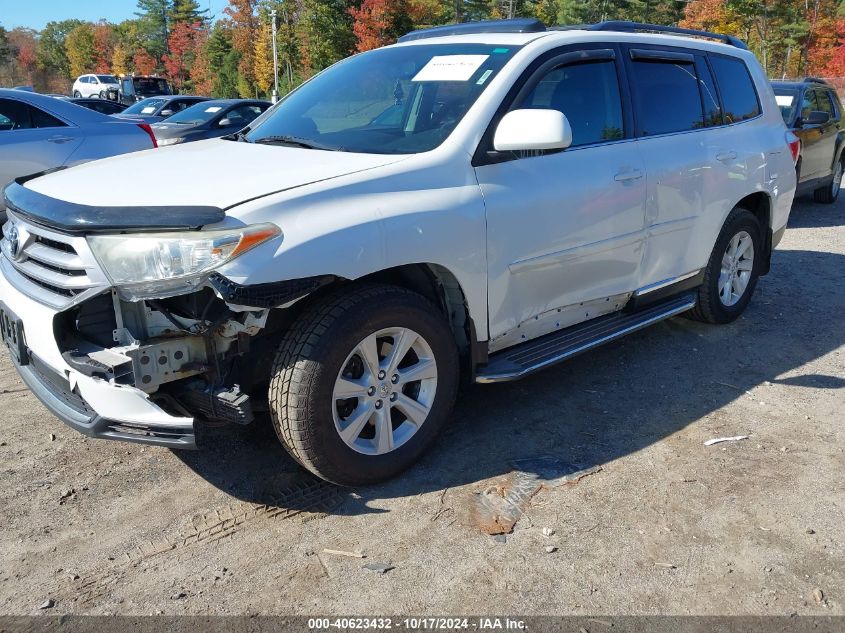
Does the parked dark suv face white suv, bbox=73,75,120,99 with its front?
no

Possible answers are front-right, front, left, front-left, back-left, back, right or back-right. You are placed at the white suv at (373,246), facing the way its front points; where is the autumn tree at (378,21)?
back-right

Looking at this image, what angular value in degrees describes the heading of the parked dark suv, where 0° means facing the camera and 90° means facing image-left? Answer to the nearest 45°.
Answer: approximately 45°

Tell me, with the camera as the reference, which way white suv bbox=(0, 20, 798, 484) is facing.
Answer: facing the viewer and to the left of the viewer

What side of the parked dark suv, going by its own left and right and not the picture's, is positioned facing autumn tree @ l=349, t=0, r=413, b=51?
right

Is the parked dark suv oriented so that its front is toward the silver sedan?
yes

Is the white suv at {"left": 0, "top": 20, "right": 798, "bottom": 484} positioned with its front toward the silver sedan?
no

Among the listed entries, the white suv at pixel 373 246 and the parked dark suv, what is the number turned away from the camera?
0

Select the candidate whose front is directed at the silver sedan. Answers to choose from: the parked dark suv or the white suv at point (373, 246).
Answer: the parked dark suv

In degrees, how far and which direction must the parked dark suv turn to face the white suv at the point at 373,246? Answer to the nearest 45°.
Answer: approximately 45° to its left

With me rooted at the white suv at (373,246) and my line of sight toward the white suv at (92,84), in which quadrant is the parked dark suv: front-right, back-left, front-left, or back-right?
front-right

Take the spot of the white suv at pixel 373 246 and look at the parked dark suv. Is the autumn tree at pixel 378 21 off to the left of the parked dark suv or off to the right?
left

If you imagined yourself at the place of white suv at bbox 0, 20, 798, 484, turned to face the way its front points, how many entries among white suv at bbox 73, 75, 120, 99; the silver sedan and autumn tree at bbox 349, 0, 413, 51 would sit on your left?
0

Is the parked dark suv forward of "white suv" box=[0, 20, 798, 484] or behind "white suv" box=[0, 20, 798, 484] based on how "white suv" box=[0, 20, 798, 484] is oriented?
behind
